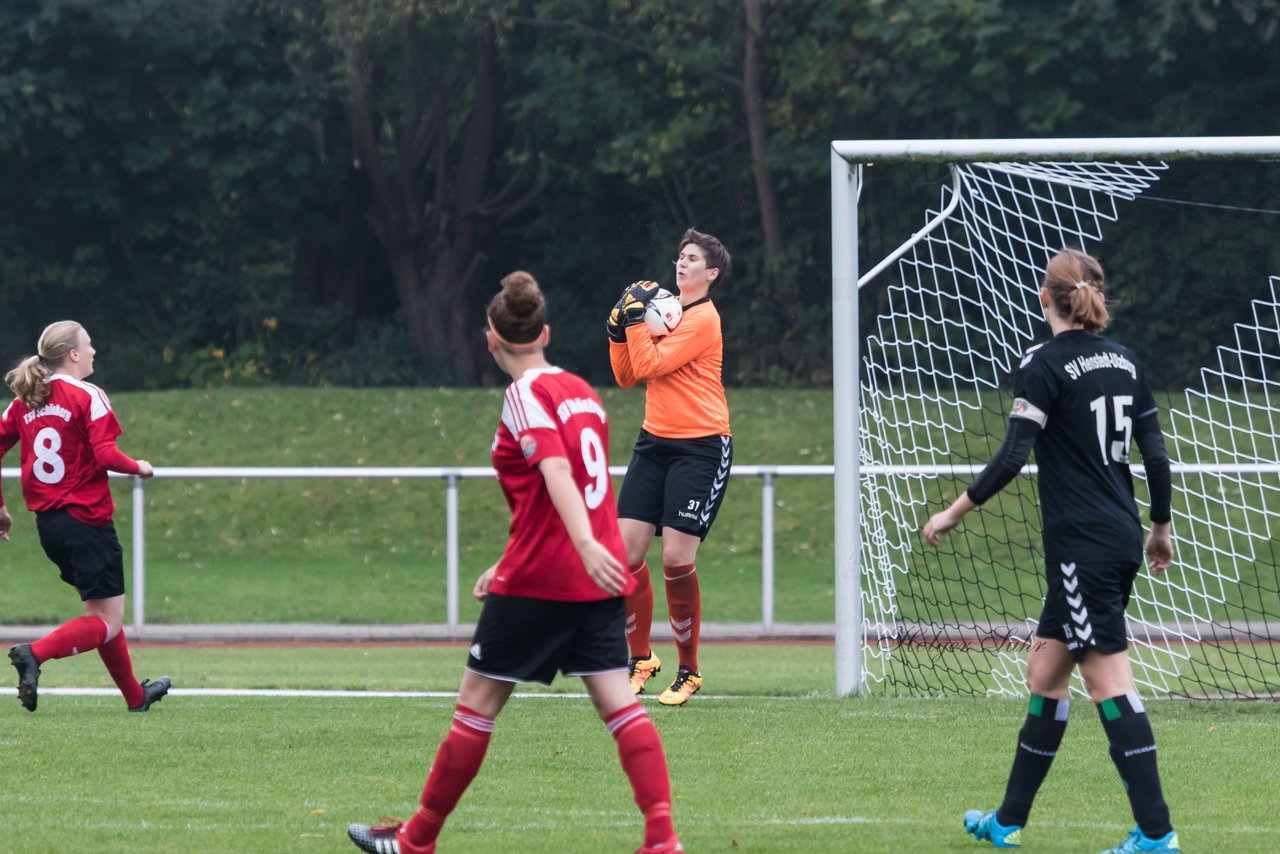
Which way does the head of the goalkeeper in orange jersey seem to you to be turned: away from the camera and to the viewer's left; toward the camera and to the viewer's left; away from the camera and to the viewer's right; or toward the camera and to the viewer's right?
toward the camera and to the viewer's left

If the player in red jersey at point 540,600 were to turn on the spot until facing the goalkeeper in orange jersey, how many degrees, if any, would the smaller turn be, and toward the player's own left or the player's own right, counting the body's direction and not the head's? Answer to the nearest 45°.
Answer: approximately 45° to the player's own right

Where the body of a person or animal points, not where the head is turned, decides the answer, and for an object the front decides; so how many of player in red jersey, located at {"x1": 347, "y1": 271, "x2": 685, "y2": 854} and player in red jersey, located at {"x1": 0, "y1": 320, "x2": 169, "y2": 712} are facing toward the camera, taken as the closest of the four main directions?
0

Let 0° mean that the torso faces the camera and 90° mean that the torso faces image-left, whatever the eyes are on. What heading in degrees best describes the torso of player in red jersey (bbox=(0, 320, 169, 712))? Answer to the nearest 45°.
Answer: approximately 225°

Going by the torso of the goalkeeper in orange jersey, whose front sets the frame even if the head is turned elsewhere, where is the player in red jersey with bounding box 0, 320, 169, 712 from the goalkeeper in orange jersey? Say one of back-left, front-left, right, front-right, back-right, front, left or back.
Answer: front-right

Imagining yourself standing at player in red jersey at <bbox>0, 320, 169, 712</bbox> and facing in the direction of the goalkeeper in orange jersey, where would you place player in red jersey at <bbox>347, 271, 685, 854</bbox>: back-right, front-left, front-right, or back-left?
front-right

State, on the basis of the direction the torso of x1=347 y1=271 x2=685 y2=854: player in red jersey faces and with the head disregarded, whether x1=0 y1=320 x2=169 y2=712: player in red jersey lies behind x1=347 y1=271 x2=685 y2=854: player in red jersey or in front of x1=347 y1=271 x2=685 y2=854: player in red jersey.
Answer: in front

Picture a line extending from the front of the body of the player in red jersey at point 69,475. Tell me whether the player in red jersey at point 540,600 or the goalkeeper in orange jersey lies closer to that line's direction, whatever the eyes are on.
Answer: the goalkeeper in orange jersey

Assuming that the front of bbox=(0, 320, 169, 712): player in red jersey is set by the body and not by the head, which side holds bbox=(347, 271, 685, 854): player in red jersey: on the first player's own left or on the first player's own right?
on the first player's own right

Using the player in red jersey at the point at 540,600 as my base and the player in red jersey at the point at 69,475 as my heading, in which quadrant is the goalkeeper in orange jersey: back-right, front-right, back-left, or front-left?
front-right

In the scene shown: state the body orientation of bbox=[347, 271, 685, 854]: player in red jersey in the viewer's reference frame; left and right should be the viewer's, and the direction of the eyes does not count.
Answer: facing away from the viewer and to the left of the viewer

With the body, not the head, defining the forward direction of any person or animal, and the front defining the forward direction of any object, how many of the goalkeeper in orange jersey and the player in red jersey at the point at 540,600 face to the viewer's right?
0

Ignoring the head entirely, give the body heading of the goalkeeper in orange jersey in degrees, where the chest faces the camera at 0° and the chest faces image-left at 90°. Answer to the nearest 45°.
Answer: approximately 45°
